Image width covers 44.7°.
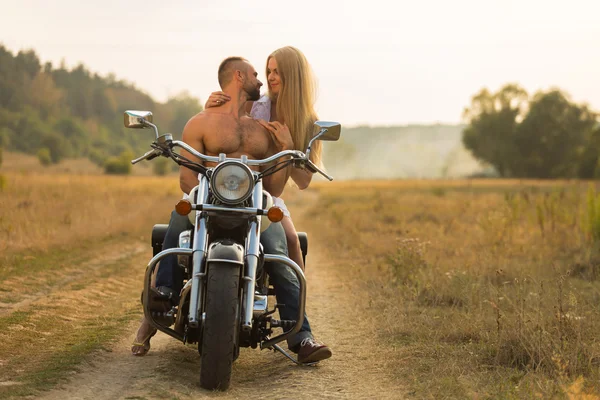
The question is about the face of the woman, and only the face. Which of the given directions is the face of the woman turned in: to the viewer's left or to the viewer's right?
to the viewer's left

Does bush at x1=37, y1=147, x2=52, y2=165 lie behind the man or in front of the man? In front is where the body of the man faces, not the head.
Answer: behind

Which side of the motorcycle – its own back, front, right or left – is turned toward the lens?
front

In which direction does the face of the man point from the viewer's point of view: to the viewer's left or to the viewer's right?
to the viewer's right

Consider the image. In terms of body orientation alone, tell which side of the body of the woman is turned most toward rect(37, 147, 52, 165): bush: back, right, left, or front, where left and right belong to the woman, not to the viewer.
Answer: right
